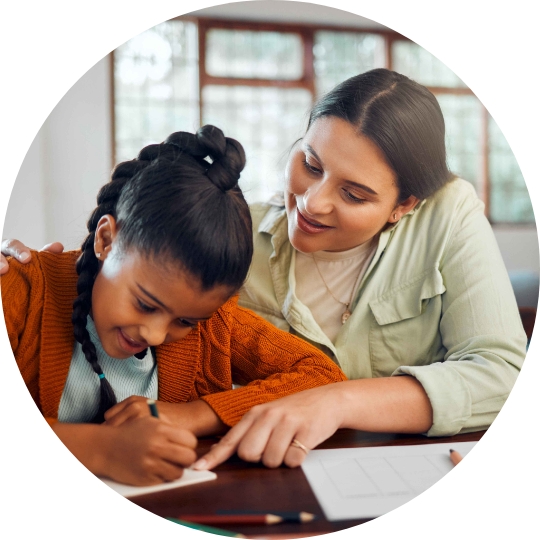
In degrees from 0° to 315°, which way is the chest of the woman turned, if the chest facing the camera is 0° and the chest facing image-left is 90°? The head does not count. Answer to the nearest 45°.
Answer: approximately 45°

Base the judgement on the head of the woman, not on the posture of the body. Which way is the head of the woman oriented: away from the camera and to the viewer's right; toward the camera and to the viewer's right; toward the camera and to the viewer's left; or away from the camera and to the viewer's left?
toward the camera and to the viewer's left

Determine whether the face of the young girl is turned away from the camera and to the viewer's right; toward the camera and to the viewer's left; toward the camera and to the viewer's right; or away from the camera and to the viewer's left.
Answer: toward the camera and to the viewer's right

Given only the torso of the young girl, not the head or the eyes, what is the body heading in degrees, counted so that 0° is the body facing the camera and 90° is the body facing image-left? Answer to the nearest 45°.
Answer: approximately 0°

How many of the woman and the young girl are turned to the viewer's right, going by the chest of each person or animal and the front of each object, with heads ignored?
0
